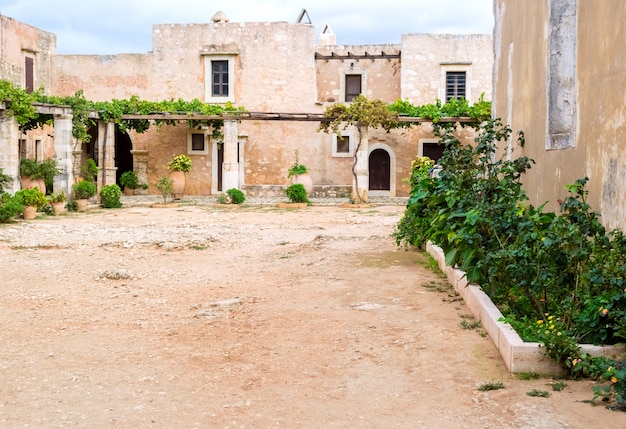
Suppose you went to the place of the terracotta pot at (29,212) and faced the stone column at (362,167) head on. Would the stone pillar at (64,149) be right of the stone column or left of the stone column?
left

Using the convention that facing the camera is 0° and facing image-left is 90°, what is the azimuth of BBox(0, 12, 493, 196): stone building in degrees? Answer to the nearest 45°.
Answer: approximately 0°

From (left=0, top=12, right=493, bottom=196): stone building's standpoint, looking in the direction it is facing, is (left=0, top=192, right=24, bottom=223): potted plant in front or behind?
in front

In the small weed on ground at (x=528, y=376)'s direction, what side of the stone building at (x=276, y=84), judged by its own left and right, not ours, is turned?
front

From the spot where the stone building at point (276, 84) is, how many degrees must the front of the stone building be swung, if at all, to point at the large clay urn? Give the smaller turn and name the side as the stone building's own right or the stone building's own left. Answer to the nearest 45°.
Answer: approximately 45° to the stone building's own right

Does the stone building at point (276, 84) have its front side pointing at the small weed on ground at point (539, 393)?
yes

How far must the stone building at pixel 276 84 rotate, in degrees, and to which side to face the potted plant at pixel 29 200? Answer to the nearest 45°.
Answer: approximately 45° to its right

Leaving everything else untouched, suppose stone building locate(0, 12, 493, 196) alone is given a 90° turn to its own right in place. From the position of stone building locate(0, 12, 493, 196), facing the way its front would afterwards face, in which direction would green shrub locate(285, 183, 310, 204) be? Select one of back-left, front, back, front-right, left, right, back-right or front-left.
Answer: left

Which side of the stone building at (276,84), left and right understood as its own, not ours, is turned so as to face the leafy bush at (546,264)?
front

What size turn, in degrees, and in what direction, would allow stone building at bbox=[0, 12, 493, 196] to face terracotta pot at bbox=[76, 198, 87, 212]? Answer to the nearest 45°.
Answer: approximately 45° to its right

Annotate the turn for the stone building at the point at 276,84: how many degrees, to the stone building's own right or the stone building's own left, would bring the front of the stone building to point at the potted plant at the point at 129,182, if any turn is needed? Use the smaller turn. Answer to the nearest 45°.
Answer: approximately 90° to the stone building's own right

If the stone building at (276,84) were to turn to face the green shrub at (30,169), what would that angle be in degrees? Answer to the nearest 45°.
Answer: approximately 45° to its right

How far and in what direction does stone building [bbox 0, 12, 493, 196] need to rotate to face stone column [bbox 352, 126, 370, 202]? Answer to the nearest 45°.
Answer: approximately 45° to its left
